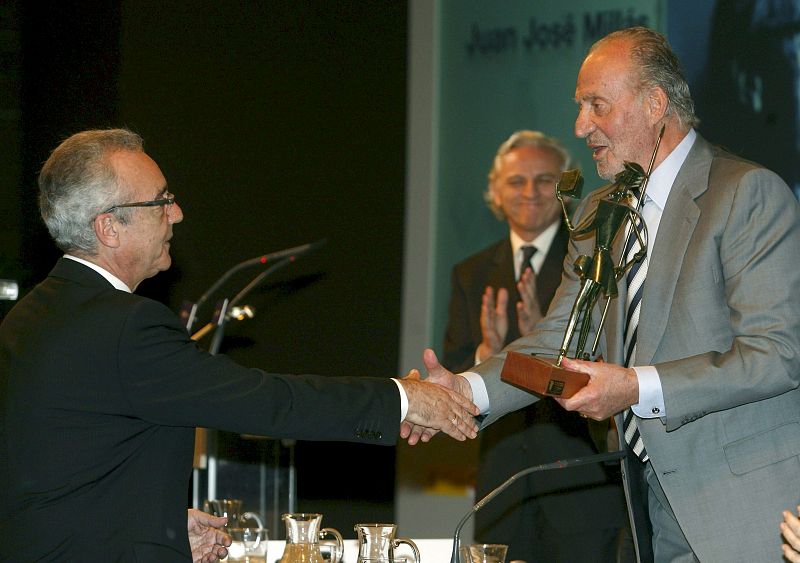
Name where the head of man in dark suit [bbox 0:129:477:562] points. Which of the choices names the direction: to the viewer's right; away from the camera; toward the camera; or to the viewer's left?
to the viewer's right

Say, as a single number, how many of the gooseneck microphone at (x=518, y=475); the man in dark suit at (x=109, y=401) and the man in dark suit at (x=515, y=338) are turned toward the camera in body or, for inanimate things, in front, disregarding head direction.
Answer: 1

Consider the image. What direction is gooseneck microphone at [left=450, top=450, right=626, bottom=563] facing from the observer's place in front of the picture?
facing to the right of the viewer

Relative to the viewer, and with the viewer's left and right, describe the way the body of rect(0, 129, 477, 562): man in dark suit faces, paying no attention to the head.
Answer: facing away from the viewer and to the right of the viewer

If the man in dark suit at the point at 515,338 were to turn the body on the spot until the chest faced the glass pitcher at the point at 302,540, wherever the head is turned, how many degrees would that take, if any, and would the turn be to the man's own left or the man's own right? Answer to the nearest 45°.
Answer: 0° — they already face it

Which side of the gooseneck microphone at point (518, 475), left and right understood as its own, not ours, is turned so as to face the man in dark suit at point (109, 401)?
back

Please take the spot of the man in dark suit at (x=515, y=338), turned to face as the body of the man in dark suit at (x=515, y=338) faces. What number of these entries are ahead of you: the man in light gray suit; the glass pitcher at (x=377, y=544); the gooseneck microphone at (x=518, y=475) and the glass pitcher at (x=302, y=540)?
4

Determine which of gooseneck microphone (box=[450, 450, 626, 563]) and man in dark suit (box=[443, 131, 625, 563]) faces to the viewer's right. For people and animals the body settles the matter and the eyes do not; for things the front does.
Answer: the gooseneck microphone

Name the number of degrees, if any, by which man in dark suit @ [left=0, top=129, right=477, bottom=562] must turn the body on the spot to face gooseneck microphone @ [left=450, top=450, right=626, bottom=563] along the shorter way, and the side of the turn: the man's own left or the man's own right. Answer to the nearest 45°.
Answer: approximately 45° to the man's own right

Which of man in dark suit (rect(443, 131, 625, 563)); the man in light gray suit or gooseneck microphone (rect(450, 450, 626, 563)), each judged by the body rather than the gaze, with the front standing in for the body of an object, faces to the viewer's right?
the gooseneck microphone

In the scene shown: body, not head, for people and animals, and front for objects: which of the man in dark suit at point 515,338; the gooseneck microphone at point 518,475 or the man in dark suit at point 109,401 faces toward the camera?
the man in dark suit at point 515,338
